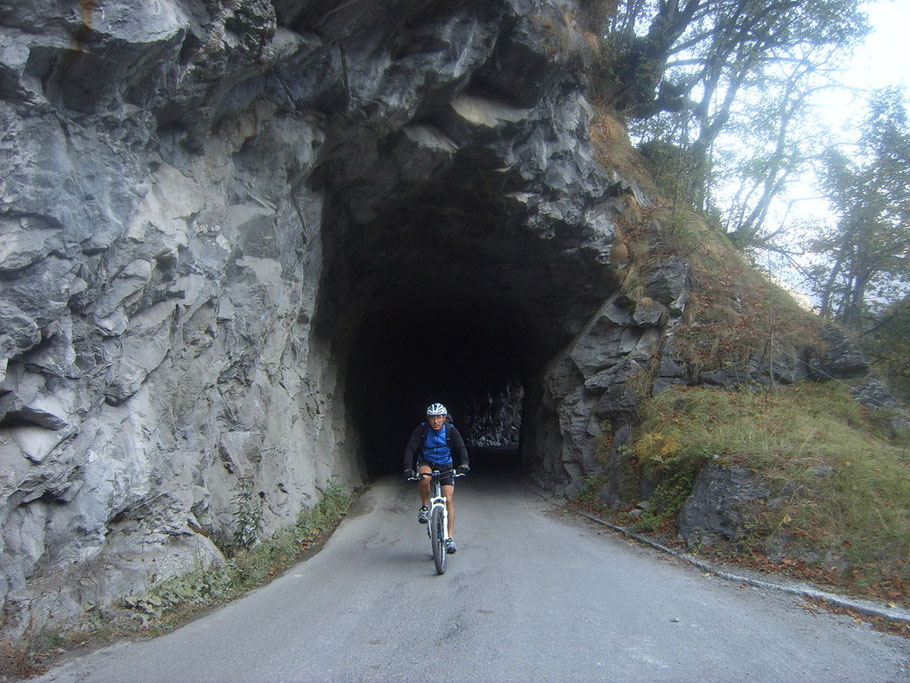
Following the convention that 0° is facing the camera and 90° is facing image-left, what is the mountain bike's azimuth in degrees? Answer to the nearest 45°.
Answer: approximately 0°

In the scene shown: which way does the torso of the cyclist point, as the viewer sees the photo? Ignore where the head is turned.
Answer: toward the camera

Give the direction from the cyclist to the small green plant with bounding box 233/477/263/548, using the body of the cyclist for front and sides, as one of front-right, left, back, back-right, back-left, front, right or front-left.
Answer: right

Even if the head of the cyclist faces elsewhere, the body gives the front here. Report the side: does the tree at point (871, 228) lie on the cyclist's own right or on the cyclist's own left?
on the cyclist's own left

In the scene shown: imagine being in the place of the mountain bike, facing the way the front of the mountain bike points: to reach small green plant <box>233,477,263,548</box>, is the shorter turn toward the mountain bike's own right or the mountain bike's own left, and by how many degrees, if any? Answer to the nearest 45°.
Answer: approximately 90° to the mountain bike's own right

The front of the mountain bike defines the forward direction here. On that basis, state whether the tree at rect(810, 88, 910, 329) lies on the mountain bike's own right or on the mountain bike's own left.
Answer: on the mountain bike's own left

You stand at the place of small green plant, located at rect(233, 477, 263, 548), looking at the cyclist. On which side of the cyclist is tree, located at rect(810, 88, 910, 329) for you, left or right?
left

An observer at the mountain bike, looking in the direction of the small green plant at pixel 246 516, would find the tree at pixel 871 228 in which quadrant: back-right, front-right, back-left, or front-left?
back-right
